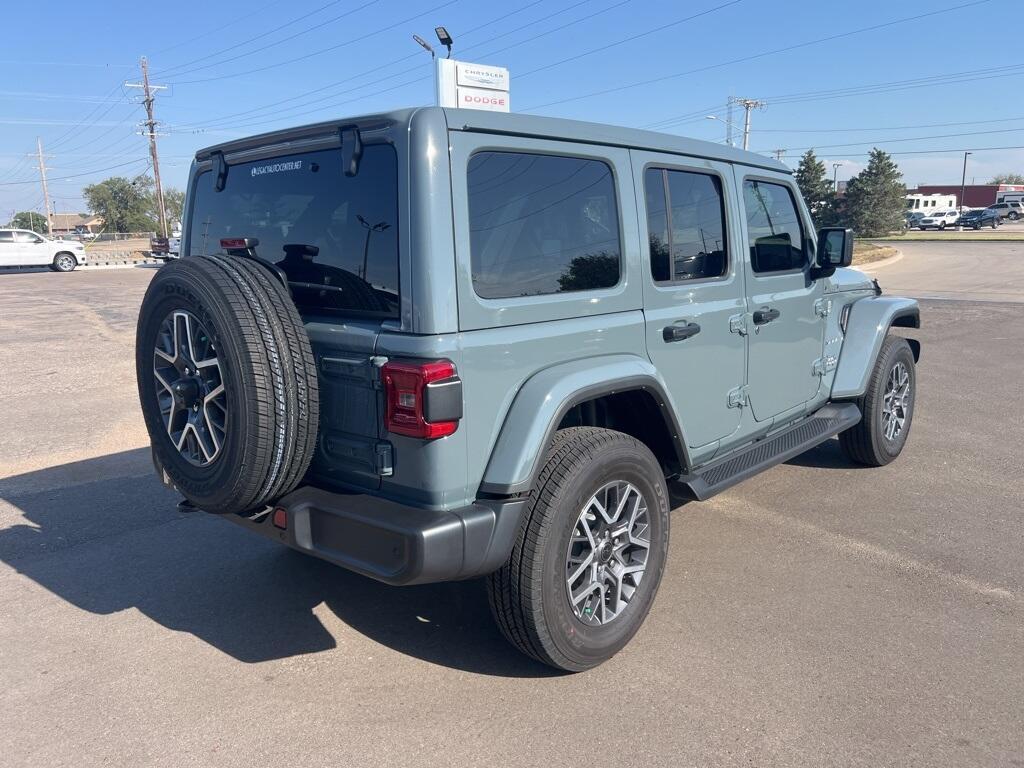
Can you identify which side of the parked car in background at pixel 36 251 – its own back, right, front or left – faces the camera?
right

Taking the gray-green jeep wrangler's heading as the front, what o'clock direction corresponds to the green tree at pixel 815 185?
The green tree is roughly at 11 o'clock from the gray-green jeep wrangler.

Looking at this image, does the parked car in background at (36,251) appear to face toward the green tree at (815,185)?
yes

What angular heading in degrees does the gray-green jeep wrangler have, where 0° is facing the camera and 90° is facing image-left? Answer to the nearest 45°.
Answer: approximately 225°

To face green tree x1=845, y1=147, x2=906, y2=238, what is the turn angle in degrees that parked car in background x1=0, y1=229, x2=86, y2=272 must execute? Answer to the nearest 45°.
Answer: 0° — it already faces it
